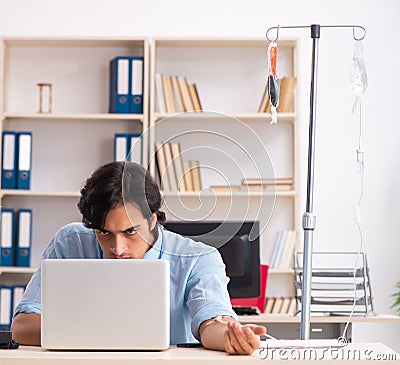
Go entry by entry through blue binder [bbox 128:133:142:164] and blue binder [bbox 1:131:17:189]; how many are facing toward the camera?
2

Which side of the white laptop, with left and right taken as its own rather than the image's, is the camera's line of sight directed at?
back

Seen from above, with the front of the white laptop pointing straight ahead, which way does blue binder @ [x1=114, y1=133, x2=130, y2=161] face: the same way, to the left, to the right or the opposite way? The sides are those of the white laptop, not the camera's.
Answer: the opposite way

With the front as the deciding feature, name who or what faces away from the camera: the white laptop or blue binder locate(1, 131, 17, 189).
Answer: the white laptop

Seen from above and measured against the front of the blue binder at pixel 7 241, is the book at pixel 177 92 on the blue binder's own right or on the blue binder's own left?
on the blue binder's own left

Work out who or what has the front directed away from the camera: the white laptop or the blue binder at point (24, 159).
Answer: the white laptop

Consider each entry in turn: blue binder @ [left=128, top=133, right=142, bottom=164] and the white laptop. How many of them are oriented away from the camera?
1
